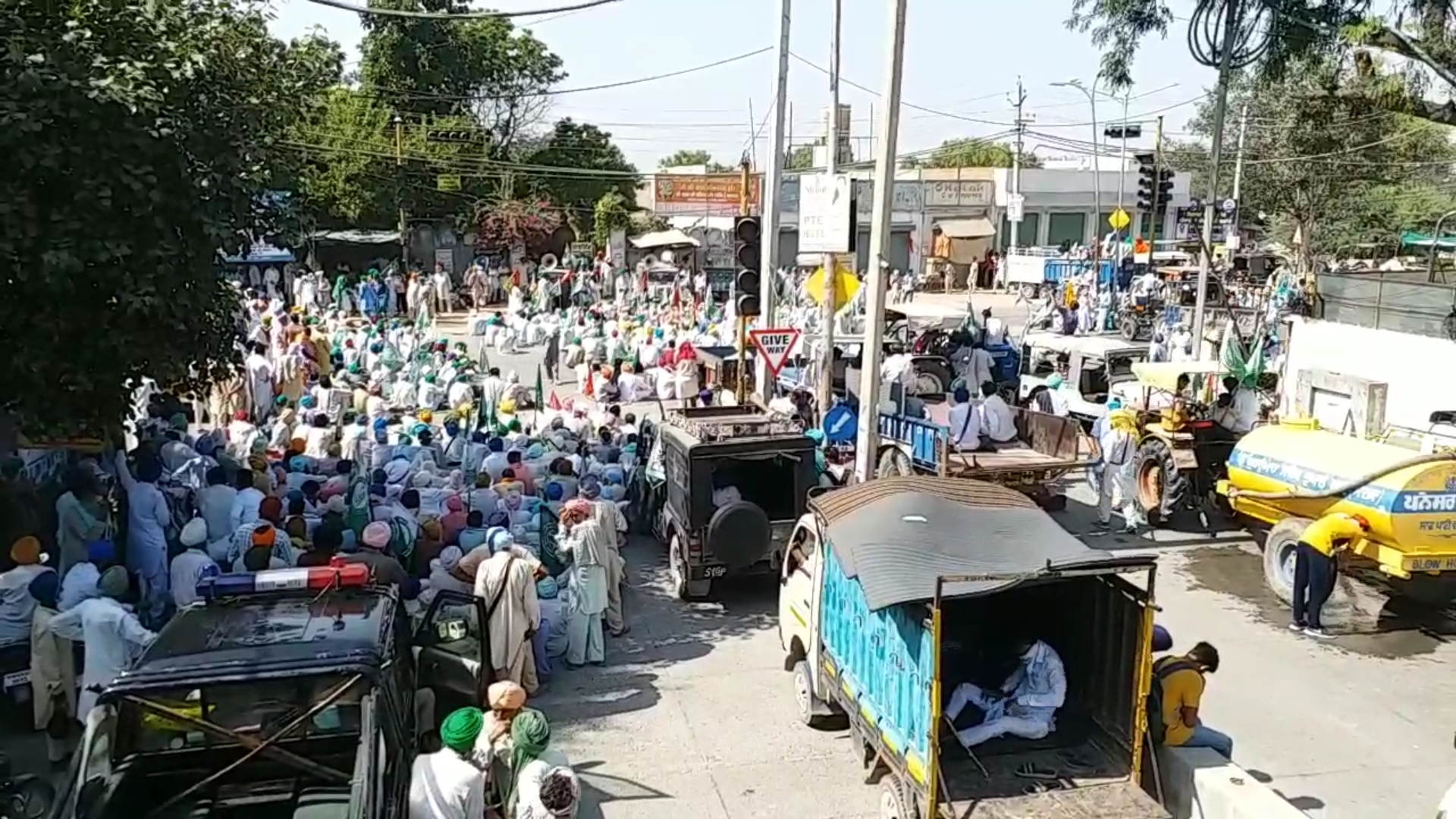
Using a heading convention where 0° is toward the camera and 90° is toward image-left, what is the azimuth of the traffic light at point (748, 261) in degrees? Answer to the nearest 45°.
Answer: approximately 0°

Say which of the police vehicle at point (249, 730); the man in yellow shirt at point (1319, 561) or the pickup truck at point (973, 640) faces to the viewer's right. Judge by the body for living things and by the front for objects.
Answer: the man in yellow shirt

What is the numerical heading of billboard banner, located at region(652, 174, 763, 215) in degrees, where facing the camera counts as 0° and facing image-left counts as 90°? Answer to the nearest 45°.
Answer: approximately 0°

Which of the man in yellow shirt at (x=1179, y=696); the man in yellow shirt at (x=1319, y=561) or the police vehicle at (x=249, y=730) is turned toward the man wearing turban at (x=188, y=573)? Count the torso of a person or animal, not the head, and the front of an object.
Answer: the police vehicle

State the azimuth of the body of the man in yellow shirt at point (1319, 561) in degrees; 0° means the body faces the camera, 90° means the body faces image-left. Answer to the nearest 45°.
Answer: approximately 270°

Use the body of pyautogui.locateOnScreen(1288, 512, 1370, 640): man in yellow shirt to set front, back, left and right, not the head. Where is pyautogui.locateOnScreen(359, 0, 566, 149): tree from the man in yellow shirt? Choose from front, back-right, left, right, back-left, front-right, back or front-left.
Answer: back-left

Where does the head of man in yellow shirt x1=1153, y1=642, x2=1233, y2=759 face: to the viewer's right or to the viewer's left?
to the viewer's right

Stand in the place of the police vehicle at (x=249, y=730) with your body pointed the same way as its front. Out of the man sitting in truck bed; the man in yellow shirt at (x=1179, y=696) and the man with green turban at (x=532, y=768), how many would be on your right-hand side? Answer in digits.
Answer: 3

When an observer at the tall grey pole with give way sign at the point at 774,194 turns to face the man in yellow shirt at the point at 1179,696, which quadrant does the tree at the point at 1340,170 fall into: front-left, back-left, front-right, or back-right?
back-left
